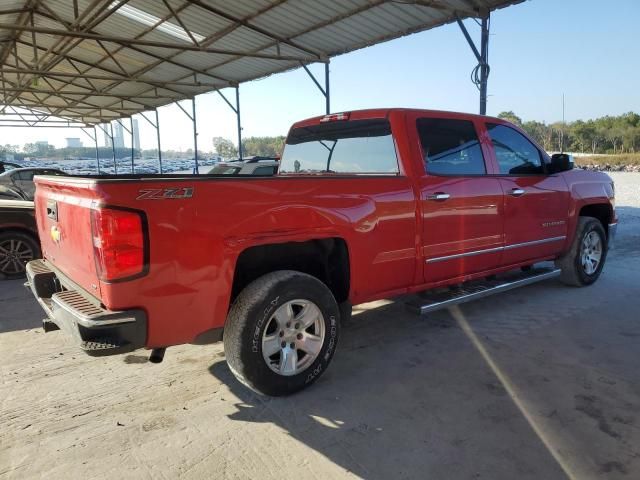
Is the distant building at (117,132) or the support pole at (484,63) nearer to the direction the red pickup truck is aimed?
the support pole

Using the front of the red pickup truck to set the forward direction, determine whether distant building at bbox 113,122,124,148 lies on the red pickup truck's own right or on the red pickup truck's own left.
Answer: on the red pickup truck's own left

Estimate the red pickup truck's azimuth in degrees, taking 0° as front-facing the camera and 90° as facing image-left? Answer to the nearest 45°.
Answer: approximately 225°
